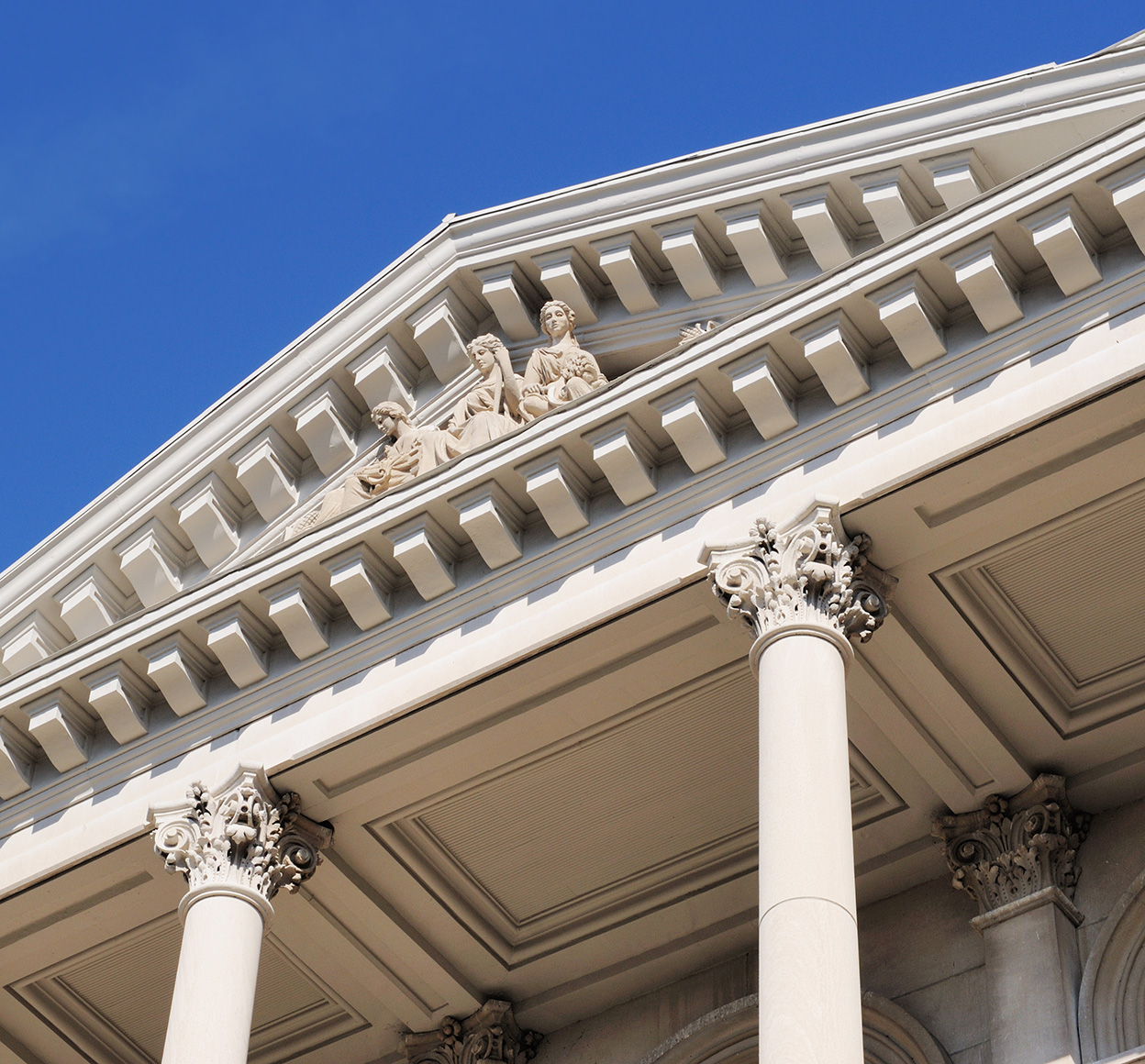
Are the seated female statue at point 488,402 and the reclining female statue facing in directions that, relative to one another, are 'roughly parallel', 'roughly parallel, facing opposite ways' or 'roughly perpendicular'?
roughly parallel

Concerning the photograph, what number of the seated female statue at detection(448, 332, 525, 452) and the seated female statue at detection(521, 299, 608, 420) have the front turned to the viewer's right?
0

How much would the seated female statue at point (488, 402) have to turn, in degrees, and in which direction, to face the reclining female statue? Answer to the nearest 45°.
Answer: approximately 90° to its right

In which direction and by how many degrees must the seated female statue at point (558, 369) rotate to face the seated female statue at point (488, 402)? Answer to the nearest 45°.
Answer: approximately 135° to its right

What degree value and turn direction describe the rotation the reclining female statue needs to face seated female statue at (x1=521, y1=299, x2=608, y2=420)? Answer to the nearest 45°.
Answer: approximately 90° to its left

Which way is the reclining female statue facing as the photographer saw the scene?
facing the viewer and to the left of the viewer

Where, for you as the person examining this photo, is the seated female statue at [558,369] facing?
facing the viewer

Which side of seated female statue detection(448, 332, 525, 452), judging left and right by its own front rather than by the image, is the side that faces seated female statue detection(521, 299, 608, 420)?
left

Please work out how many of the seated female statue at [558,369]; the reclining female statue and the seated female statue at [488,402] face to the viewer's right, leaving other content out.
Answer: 0

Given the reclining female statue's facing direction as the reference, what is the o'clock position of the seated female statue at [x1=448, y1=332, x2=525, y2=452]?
The seated female statue is roughly at 9 o'clock from the reclining female statue.

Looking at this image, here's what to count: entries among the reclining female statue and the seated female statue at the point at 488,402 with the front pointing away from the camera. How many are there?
0
